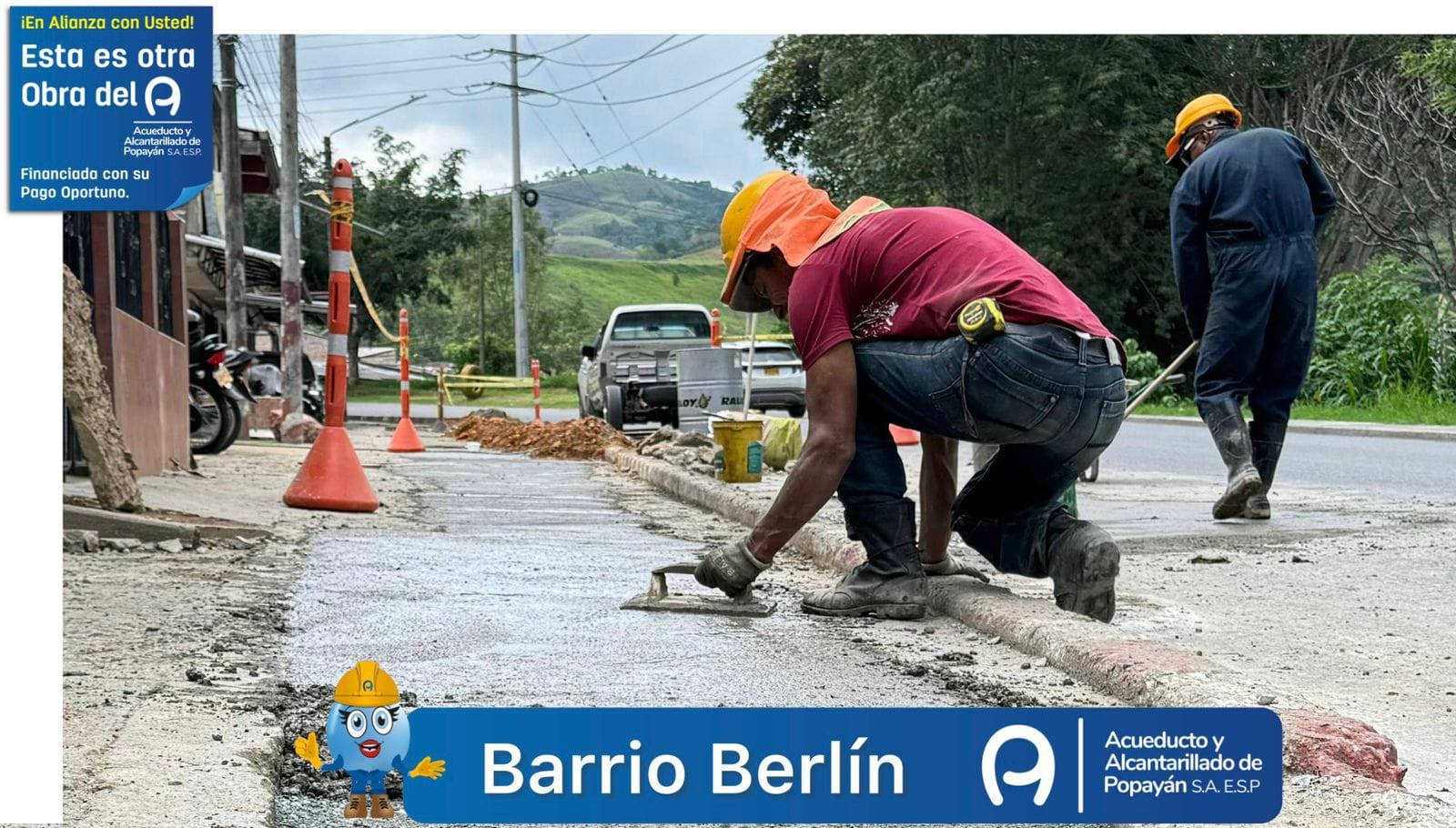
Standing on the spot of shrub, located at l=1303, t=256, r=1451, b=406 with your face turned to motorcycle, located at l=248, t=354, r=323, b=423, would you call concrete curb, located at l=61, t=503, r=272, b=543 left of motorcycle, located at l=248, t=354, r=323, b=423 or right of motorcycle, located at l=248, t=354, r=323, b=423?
left

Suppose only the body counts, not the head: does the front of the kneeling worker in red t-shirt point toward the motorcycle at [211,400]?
no

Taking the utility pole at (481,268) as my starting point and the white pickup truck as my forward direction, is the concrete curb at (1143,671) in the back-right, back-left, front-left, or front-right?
front-right

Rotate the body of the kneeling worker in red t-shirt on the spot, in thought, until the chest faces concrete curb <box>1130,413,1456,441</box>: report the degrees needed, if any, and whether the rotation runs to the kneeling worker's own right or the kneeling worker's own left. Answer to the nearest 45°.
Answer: approximately 135° to the kneeling worker's own right

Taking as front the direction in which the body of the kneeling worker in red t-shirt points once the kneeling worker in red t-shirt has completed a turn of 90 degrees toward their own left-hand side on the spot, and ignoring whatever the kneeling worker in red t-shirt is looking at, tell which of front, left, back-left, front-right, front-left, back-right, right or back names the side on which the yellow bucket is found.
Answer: back

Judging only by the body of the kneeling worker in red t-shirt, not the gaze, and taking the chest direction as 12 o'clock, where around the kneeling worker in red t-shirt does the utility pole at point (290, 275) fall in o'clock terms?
The utility pole is roughly at 2 o'clock from the kneeling worker in red t-shirt.

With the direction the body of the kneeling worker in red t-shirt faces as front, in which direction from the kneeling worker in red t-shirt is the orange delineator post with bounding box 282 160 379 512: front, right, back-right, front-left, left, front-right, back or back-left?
front-right

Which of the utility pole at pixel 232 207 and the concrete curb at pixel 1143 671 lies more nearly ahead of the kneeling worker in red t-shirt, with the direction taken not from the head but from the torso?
the utility pole

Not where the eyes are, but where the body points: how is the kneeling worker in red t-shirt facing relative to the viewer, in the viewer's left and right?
facing to the left of the viewer

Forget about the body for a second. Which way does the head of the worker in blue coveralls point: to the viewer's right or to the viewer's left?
to the viewer's left

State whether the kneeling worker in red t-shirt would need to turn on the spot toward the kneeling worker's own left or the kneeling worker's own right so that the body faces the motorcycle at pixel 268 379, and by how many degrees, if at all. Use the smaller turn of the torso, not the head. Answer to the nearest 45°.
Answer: approximately 45° to the kneeling worker's own right

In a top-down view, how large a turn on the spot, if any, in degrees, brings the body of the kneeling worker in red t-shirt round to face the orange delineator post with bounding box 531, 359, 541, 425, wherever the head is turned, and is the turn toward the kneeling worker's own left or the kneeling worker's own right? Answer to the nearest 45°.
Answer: approximately 90° to the kneeling worker's own right
